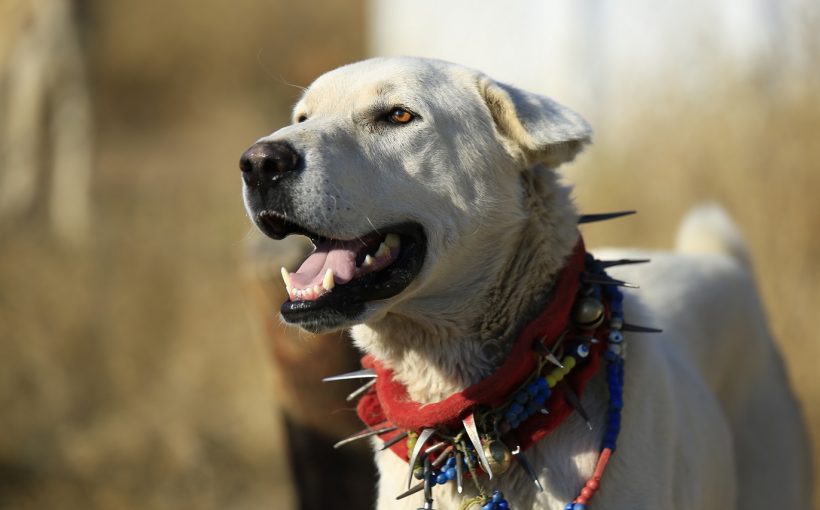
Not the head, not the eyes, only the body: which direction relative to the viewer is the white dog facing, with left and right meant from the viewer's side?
facing the viewer and to the left of the viewer

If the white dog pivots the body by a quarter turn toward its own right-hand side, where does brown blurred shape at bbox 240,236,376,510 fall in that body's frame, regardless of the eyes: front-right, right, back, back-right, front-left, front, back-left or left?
front
